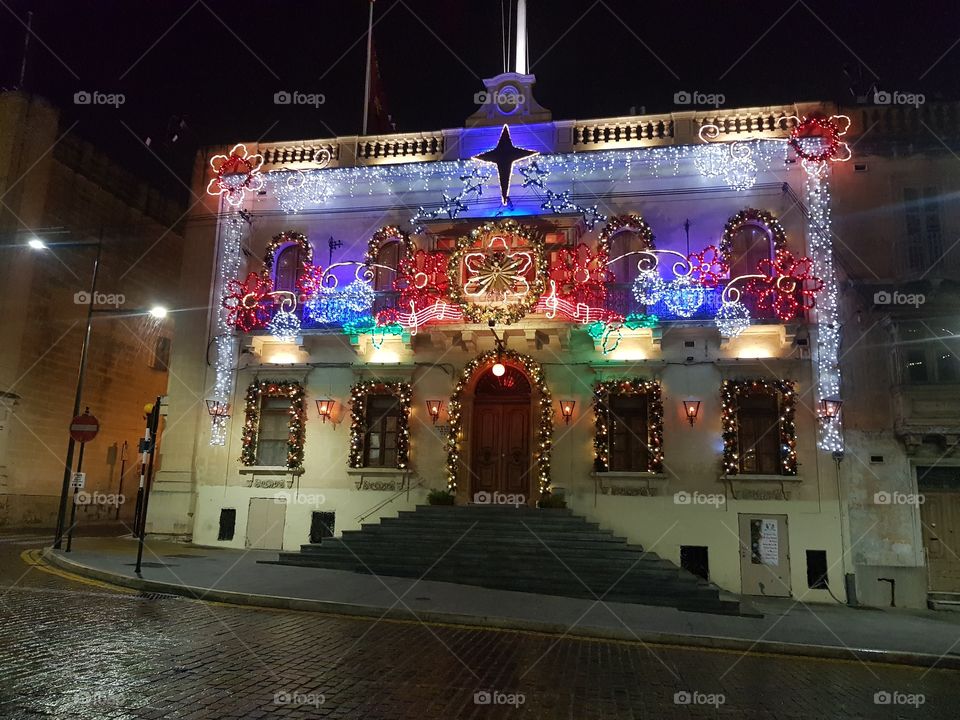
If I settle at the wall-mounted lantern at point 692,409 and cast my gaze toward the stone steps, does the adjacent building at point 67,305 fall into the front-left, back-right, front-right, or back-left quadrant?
front-right

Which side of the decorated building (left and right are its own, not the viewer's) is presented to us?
front

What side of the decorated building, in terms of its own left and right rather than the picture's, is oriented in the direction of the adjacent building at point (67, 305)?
right

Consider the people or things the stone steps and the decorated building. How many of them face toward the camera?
2

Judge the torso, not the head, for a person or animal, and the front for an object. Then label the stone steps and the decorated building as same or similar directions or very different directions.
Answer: same or similar directions

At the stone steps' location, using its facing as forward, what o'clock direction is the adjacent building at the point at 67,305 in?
The adjacent building is roughly at 4 o'clock from the stone steps.

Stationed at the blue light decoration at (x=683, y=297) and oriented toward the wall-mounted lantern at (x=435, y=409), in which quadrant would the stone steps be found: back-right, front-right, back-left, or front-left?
front-left

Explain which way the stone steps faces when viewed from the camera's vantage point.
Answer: facing the viewer
